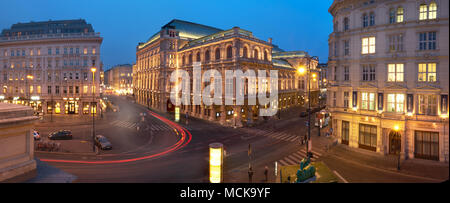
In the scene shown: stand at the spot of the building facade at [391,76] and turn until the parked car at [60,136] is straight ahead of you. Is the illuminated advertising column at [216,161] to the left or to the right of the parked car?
left

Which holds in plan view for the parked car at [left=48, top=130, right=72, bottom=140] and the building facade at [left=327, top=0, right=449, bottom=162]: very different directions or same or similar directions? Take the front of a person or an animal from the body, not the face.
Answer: same or similar directions

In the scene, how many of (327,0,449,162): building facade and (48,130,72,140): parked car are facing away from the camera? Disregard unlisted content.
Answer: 0

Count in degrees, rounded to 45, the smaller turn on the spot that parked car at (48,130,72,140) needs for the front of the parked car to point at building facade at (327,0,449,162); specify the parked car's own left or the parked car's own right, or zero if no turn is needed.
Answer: approximately 135° to the parked car's own left

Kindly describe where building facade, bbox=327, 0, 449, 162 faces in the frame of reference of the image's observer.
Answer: facing the viewer and to the left of the viewer

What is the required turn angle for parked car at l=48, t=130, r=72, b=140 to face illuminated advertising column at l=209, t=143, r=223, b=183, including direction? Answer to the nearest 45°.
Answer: approximately 90° to its left

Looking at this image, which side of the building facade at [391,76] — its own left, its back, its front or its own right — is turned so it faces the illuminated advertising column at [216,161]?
front

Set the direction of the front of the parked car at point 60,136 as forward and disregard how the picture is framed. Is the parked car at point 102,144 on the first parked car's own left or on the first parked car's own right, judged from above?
on the first parked car's own left

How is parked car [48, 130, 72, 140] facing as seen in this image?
to the viewer's left

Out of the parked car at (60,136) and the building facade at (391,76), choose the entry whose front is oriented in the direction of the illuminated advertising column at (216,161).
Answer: the building facade
